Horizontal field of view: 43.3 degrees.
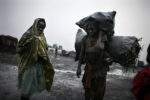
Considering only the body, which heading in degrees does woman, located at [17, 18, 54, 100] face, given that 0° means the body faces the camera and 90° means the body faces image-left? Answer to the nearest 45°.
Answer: approximately 315°

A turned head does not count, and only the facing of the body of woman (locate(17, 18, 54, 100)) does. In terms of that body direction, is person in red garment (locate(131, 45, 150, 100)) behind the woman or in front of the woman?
in front
